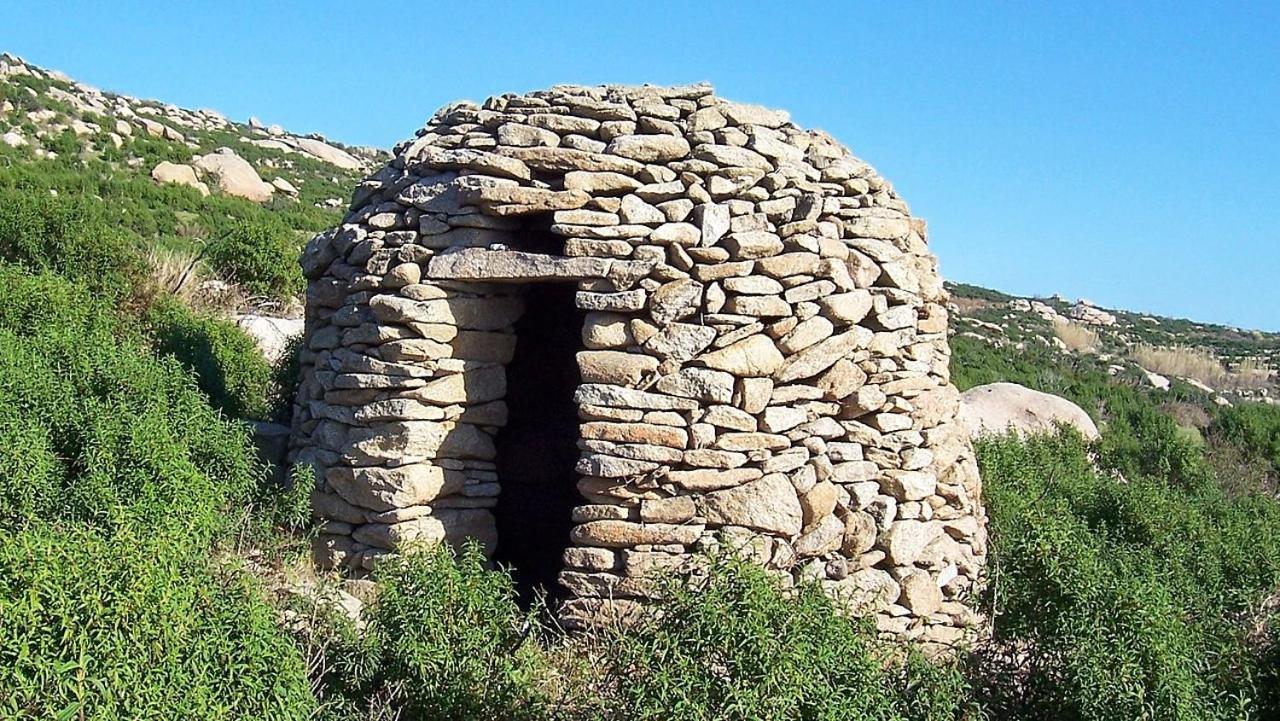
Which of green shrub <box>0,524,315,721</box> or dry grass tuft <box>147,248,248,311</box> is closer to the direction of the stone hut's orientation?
the green shrub

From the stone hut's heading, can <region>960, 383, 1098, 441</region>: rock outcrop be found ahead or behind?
behind

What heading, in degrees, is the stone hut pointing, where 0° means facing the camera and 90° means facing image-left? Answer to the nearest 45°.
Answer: approximately 45°

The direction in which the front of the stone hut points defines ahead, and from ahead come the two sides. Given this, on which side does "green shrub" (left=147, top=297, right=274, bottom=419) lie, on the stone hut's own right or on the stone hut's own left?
on the stone hut's own right

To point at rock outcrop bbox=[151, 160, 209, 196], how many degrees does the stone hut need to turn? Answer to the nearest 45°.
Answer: approximately 90° to its right

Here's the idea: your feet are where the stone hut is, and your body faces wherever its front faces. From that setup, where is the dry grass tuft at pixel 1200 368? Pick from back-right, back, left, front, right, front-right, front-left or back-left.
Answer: back
